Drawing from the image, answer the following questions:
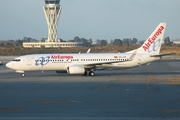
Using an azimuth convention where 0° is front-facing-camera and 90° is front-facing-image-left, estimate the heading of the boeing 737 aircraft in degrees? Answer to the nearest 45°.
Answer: approximately 90°

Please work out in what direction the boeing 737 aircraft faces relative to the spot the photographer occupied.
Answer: facing to the left of the viewer
